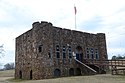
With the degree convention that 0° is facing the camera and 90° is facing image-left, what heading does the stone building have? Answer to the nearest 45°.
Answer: approximately 315°
